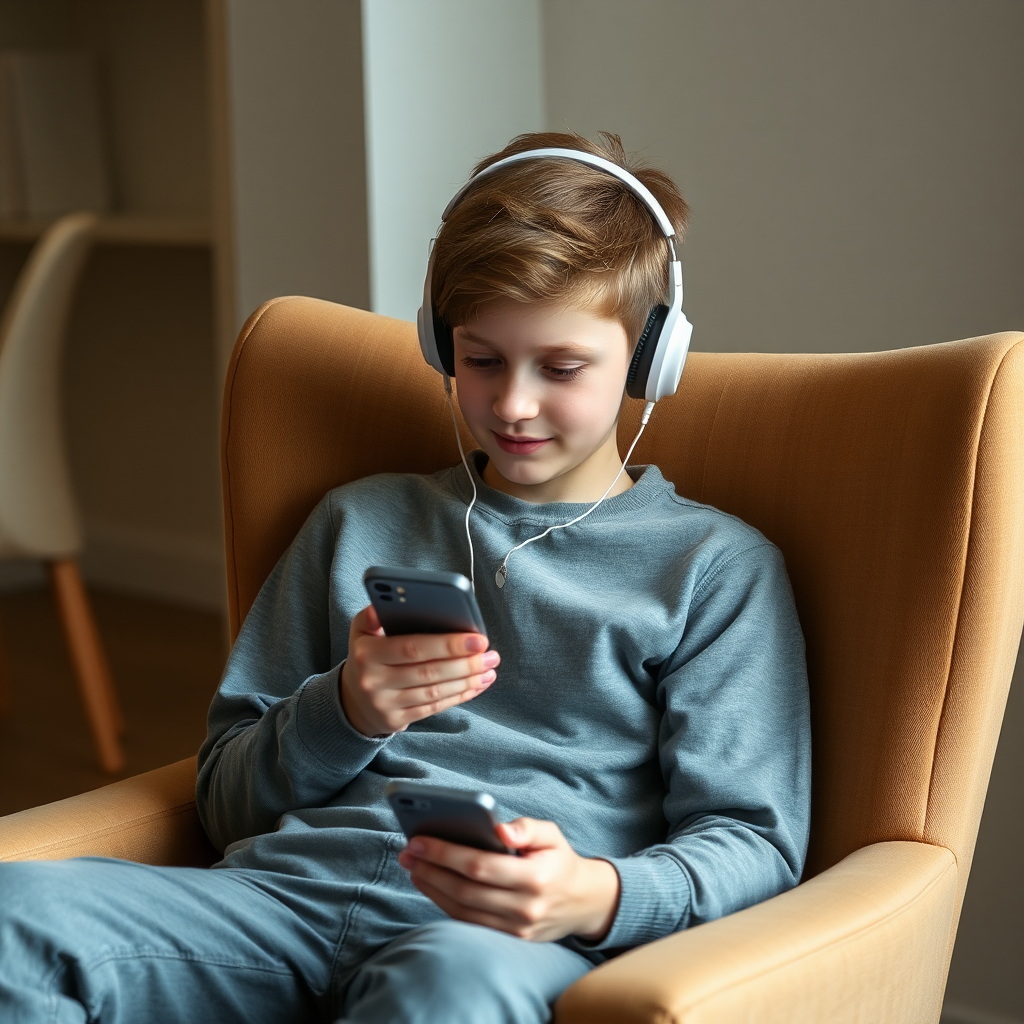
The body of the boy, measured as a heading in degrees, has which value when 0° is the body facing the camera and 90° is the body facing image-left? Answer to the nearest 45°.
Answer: approximately 45°

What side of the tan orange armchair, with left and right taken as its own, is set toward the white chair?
right

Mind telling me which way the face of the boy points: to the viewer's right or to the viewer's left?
to the viewer's left

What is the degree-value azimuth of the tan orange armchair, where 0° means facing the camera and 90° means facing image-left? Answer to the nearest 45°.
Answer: approximately 45°

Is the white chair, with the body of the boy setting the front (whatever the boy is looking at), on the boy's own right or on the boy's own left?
on the boy's own right
